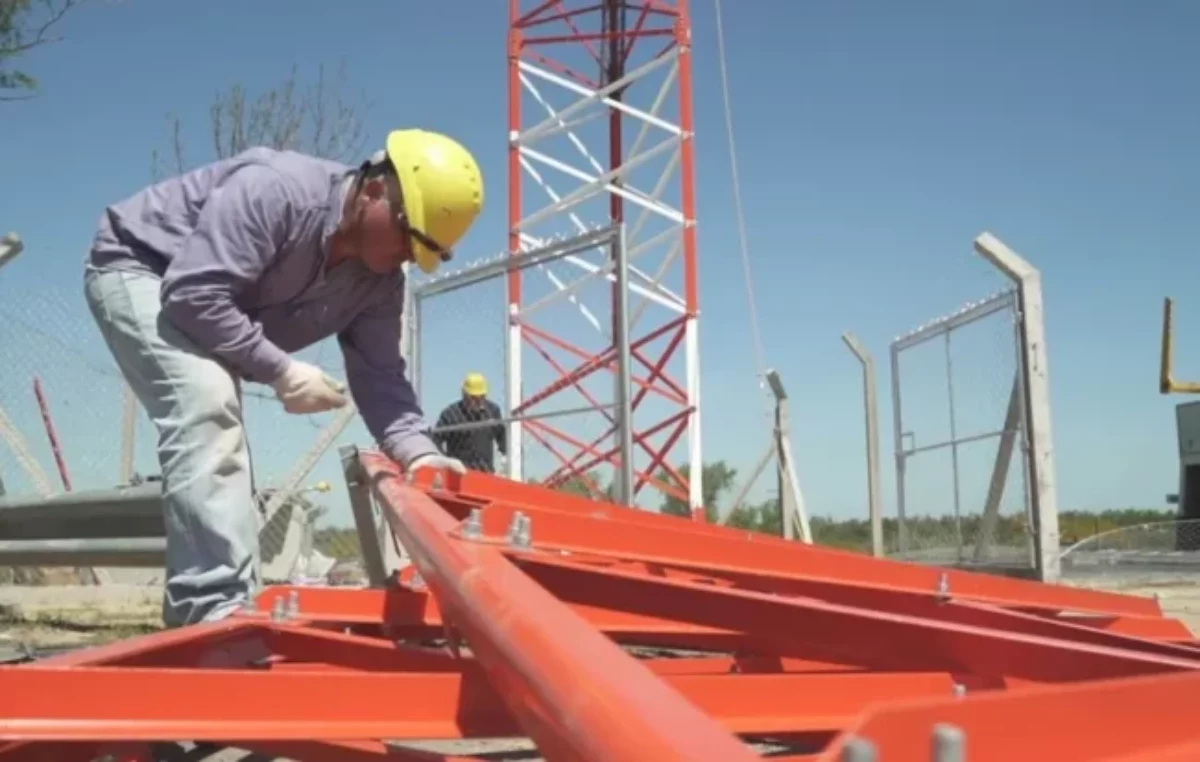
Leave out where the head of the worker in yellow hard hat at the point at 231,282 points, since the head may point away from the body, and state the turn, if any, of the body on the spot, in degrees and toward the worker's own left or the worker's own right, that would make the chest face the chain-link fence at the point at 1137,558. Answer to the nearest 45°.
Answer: approximately 45° to the worker's own left

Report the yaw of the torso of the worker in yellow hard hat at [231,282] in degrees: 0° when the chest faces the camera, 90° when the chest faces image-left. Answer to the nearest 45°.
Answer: approximately 270°

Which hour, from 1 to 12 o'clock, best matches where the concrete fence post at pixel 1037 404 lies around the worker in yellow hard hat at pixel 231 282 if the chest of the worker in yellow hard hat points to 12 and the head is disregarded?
The concrete fence post is roughly at 11 o'clock from the worker in yellow hard hat.

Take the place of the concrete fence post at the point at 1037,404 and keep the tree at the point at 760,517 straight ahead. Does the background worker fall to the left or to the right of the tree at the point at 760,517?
left

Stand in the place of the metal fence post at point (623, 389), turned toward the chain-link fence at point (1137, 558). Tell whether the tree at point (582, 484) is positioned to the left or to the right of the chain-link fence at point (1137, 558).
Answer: left

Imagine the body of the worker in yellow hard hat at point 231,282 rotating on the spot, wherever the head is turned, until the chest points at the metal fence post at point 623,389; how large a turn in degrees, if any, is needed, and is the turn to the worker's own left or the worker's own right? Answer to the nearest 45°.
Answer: approximately 45° to the worker's own left

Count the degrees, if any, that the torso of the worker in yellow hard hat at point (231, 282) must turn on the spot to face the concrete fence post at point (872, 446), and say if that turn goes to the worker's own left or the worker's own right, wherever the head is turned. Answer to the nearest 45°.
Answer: approximately 45° to the worker's own left
